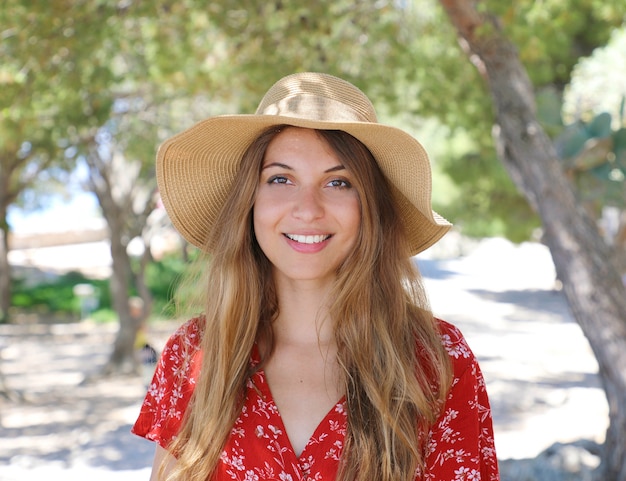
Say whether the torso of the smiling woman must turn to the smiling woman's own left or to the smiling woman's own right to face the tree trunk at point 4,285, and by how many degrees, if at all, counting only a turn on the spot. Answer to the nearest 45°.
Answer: approximately 180°

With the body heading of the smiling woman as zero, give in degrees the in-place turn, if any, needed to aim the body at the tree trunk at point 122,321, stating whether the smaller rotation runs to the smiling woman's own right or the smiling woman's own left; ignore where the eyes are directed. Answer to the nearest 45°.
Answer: approximately 180°

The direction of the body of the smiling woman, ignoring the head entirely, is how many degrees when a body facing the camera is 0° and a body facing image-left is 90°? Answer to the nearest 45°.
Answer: approximately 0°
